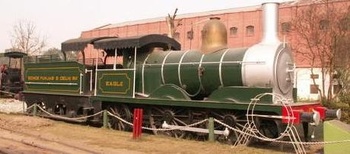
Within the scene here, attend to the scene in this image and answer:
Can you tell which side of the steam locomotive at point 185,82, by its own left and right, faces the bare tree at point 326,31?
left

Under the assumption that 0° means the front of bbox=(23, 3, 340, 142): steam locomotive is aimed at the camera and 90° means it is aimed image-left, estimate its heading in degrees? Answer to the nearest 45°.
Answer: approximately 315°
